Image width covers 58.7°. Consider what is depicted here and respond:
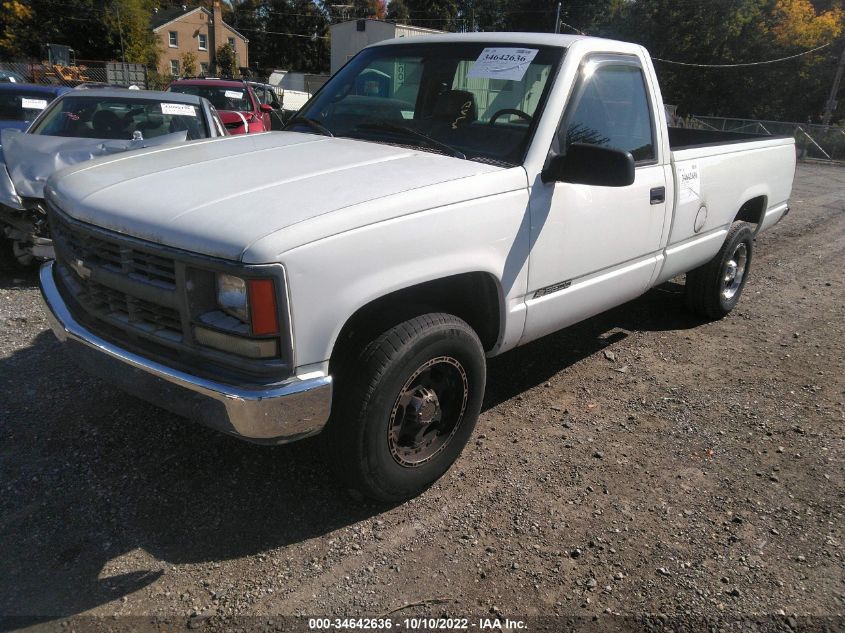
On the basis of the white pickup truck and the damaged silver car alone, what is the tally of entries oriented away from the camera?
0

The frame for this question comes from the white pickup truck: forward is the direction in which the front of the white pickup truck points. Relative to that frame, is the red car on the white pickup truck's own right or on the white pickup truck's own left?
on the white pickup truck's own right

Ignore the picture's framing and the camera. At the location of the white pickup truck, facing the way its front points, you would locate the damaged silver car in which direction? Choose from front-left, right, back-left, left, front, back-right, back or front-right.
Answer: right

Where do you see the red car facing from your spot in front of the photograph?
facing the viewer and to the left of the viewer

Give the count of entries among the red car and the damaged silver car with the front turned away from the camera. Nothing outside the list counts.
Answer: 0

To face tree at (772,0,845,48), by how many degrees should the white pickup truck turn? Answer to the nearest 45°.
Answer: approximately 180°

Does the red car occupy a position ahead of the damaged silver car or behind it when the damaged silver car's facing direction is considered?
behind

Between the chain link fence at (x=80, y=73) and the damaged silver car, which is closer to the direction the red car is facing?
the damaged silver car

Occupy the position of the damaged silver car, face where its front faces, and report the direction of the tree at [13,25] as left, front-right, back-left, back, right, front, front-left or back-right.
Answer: back-right

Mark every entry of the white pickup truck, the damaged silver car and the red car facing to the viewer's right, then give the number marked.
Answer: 0

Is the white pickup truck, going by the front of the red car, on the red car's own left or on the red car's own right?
on the red car's own left
